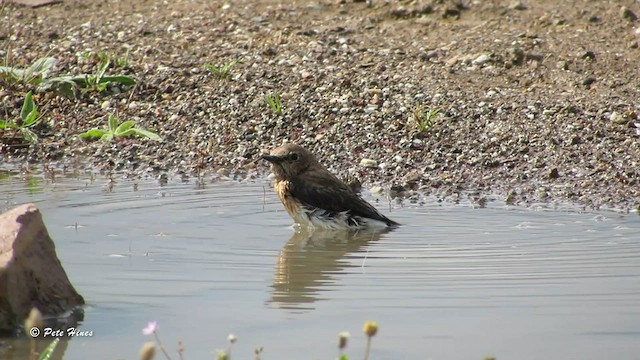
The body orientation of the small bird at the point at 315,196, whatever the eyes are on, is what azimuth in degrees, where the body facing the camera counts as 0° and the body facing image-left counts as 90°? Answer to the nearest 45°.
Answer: approximately 90°

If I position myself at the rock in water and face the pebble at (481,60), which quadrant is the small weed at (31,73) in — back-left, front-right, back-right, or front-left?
front-left

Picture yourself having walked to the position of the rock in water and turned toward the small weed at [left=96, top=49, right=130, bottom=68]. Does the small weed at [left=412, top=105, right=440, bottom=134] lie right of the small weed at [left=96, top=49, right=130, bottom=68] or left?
right

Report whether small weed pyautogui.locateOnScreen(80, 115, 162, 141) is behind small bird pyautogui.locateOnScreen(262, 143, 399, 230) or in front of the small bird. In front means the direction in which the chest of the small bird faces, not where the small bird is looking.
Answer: in front

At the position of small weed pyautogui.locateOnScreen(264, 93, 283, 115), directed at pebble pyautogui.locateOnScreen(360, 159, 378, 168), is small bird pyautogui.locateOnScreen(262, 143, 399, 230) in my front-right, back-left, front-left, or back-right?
front-right

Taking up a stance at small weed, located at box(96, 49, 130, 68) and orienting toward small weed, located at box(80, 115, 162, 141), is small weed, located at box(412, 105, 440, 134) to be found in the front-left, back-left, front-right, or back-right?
front-left

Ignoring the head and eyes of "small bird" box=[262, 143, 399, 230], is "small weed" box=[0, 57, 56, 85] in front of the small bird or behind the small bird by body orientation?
in front

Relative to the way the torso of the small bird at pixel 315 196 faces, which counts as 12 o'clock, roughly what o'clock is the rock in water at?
The rock in water is roughly at 10 o'clock from the small bird.

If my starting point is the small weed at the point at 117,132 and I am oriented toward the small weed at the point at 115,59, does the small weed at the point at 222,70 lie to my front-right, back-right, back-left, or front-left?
front-right

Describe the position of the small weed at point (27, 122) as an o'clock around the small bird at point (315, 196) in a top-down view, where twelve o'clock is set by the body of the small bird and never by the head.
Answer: The small weed is roughly at 1 o'clock from the small bird.

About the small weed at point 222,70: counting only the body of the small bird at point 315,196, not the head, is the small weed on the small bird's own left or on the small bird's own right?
on the small bird's own right

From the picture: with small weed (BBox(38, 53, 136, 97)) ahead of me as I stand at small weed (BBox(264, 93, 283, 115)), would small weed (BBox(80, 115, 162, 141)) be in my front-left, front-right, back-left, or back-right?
front-left

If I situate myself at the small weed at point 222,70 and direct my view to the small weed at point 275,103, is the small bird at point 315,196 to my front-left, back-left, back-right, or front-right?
front-right

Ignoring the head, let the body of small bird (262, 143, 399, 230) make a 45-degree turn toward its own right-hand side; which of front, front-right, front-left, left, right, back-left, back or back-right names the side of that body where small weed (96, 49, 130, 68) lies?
front

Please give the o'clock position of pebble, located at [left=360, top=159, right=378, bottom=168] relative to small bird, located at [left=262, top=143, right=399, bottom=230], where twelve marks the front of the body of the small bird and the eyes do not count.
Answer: The pebble is roughly at 4 o'clock from the small bird.

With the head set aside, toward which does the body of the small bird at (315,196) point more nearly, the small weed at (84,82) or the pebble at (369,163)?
the small weed
